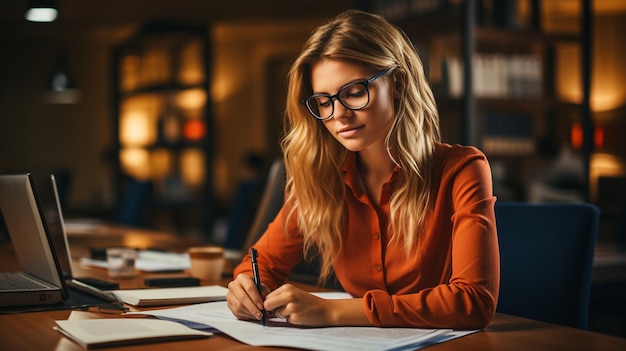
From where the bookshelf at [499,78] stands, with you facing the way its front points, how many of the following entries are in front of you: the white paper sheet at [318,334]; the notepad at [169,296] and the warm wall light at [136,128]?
2

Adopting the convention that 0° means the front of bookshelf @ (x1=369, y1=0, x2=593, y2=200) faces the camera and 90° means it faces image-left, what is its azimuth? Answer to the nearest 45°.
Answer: approximately 0°

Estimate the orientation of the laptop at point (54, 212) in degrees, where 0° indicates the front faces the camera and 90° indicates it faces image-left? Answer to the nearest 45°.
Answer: approximately 270°

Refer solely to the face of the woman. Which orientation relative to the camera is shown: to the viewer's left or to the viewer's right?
to the viewer's left

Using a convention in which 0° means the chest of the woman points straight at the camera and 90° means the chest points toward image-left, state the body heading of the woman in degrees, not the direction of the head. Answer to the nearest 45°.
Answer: approximately 45°

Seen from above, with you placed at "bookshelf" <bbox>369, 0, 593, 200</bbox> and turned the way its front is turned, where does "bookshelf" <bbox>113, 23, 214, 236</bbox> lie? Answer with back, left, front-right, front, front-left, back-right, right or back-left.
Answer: back-right

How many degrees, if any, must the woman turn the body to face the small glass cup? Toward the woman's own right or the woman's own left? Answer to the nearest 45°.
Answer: approximately 90° to the woman's own right

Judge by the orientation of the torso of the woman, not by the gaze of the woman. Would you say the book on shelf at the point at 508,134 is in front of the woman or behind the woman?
behind

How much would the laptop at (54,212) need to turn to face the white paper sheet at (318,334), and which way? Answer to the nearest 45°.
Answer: approximately 45° to its right

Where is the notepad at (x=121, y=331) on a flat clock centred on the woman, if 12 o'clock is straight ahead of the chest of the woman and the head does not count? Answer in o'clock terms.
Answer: The notepad is roughly at 12 o'clock from the woman.

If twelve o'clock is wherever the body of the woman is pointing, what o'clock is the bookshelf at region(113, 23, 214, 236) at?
The bookshelf is roughly at 4 o'clock from the woman.
